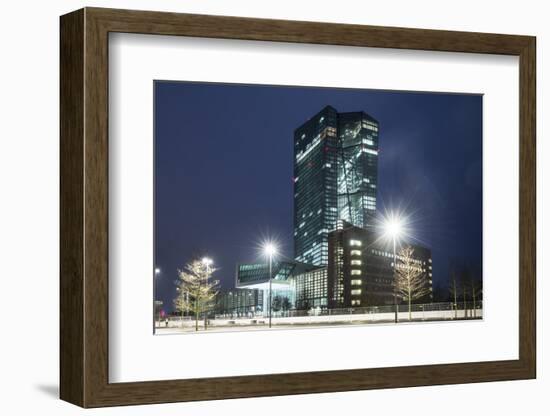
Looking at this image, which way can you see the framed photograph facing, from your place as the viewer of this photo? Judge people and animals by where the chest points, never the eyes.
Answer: facing the viewer and to the right of the viewer
